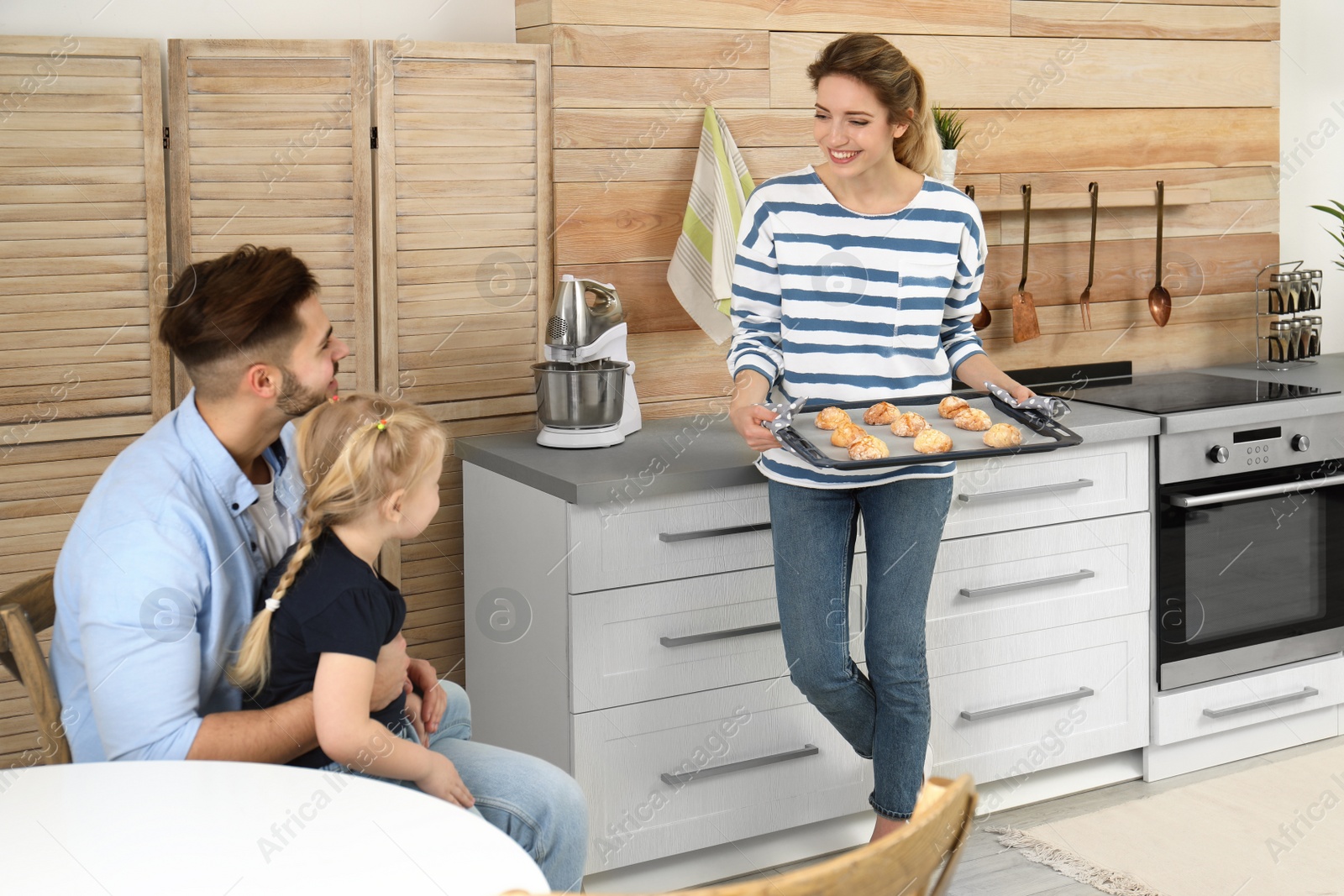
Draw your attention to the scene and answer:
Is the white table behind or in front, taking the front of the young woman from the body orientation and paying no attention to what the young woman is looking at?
in front

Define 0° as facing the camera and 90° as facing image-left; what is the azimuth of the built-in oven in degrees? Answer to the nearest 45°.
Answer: approximately 315°

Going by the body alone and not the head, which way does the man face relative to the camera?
to the viewer's right

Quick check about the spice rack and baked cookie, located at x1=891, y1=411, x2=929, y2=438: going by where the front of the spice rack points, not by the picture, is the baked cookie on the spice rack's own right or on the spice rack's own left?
on the spice rack's own right

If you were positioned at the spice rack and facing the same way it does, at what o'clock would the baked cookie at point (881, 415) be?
The baked cookie is roughly at 2 o'clock from the spice rack.

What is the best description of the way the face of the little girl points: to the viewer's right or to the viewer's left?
to the viewer's right

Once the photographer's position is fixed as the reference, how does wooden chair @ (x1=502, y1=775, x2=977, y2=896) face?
facing away from the viewer and to the left of the viewer

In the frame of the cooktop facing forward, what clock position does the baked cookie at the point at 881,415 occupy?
The baked cookie is roughly at 2 o'clock from the cooktop.

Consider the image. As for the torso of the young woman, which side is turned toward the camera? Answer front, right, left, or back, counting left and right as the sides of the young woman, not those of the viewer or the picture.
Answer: front

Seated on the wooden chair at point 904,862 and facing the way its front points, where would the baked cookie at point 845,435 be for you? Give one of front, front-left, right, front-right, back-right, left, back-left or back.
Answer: front-right

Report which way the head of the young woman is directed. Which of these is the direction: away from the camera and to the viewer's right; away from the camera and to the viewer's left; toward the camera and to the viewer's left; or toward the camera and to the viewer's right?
toward the camera and to the viewer's left
